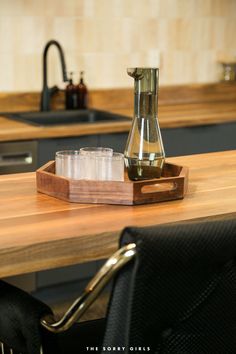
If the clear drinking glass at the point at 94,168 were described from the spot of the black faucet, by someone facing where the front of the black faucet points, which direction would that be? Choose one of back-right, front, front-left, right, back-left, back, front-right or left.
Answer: front-right

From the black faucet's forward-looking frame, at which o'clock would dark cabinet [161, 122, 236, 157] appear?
The dark cabinet is roughly at 11 o'clock from the black faucet.

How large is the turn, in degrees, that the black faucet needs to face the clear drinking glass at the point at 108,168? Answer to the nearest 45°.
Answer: approximately 45° to its right

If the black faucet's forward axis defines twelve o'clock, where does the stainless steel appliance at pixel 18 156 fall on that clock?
The stainless steel appliance is roughly at 2 o'clock from the black faucet.

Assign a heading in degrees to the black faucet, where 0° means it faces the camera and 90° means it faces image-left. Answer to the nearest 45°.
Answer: approximately 315°

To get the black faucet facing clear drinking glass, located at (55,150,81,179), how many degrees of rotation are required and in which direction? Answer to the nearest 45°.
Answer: approximately 45° to its right
